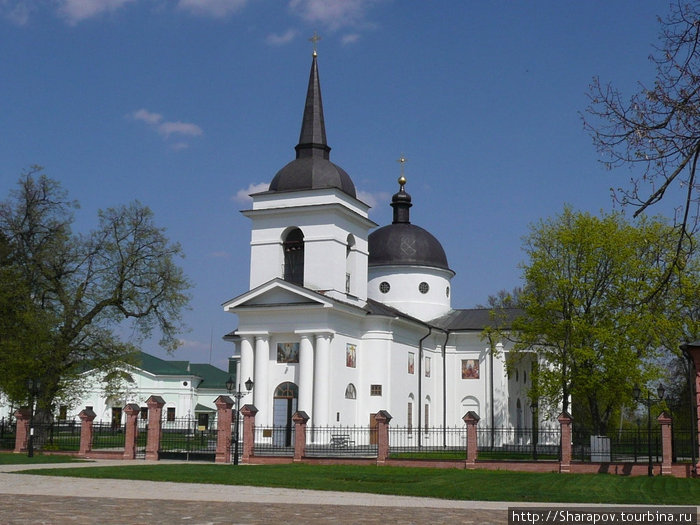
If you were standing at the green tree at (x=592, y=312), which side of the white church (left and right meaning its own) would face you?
left

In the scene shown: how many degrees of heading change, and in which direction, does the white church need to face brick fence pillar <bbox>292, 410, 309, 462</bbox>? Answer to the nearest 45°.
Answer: approximately 45° to its left

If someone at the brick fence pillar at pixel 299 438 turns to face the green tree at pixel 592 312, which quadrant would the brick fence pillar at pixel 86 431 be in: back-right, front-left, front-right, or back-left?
back-left

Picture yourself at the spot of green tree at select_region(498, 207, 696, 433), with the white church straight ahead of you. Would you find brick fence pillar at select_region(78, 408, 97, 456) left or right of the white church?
left

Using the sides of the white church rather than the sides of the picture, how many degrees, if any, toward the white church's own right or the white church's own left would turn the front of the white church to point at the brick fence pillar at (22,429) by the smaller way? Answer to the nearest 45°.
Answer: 0° — it already faces it

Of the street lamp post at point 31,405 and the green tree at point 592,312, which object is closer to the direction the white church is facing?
the street lamp post

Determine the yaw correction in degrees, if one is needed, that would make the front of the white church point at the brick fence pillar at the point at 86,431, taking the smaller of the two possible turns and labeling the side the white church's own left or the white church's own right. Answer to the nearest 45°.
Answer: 0° — it already faces it

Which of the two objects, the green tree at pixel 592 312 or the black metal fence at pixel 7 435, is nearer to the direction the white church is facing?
the black metal fence

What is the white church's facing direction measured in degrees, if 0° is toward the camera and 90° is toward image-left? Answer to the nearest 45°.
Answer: approximately 45°
